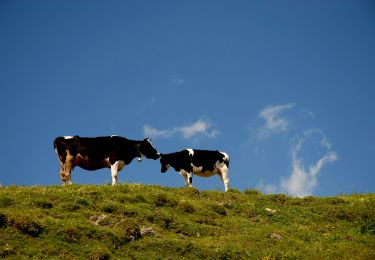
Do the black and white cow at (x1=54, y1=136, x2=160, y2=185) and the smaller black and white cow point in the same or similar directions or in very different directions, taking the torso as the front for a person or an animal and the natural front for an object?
very different directions

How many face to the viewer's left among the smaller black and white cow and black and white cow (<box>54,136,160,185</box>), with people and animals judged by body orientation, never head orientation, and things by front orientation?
1

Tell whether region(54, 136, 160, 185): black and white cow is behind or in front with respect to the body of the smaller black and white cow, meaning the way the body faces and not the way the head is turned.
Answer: in front

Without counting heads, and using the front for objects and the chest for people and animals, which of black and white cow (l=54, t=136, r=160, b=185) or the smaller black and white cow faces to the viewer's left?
the smaller black and white cow

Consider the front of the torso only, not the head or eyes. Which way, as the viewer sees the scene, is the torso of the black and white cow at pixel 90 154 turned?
to the viewer's right

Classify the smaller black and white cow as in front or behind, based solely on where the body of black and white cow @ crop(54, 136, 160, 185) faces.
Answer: in front

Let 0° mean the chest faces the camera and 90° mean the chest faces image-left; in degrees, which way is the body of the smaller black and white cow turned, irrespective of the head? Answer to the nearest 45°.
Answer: approximately 90°
